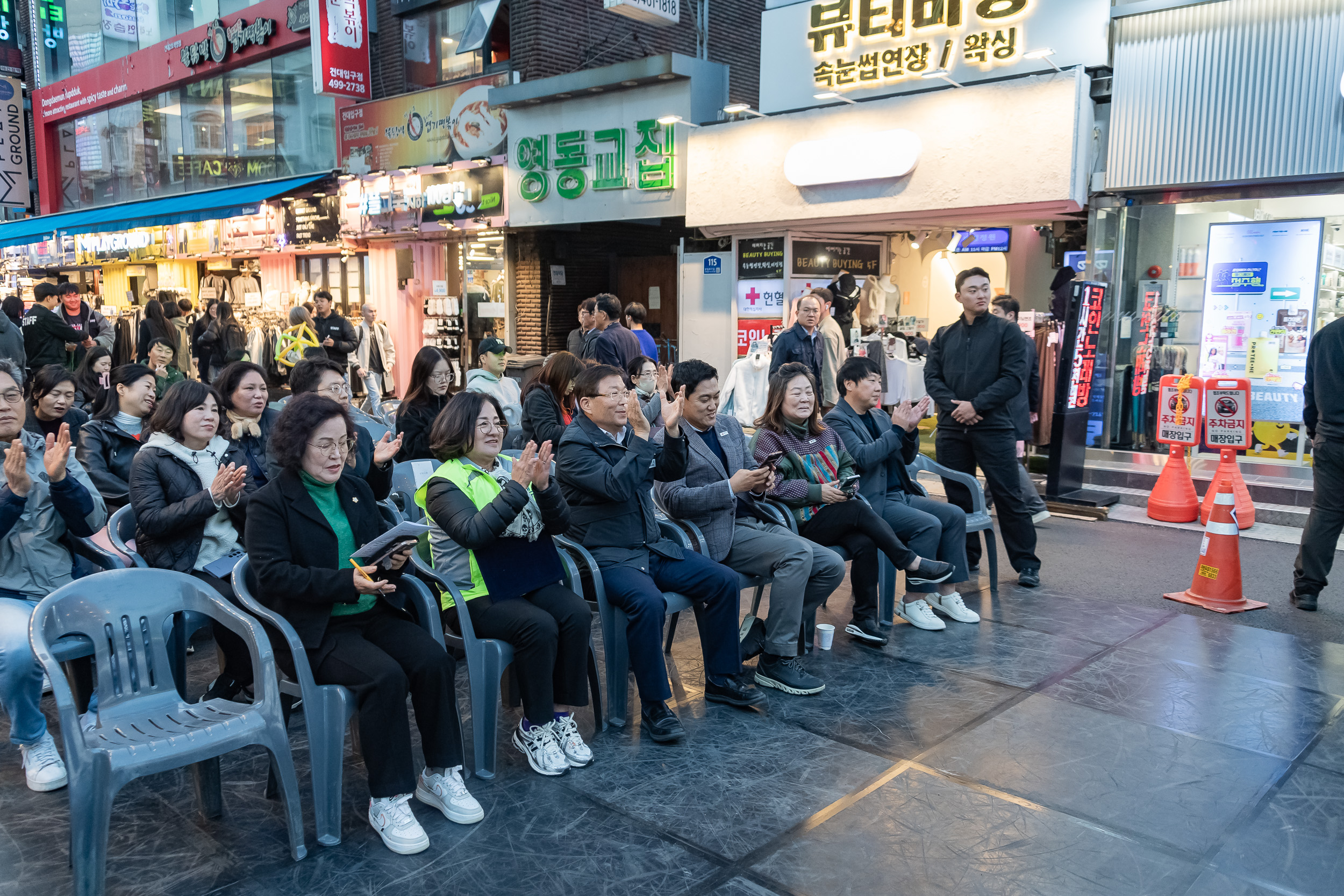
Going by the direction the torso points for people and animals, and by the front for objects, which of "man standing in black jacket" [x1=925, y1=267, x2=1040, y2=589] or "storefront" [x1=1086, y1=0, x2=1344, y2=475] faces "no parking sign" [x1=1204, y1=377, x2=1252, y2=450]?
the storefront

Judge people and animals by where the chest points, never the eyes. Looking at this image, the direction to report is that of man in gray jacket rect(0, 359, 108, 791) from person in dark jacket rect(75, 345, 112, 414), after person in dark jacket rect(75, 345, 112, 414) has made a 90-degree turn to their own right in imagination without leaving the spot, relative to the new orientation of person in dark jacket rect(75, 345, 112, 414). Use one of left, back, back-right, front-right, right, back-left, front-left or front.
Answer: front-left

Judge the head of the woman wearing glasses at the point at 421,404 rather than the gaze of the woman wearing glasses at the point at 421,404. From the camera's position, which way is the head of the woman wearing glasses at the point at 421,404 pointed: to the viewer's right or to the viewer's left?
to the viewer's right

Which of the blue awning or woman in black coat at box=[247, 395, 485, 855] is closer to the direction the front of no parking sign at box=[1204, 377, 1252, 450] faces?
the woman in black coat

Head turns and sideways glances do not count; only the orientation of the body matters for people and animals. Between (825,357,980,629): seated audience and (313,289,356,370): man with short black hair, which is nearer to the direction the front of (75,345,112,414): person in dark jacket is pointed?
the seated audience

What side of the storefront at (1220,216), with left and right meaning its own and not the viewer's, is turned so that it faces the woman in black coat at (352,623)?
front

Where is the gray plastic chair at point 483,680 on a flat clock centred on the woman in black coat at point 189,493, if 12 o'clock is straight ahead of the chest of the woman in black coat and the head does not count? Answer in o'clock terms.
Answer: The gray plastic chair is roughly at 12 o'clock from the woman in black coat.

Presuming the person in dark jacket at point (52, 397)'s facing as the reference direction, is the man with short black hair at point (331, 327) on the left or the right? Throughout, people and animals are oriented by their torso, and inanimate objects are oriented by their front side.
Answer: on their left

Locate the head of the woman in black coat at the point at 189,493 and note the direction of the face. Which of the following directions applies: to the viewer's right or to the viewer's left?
to the viewer's right

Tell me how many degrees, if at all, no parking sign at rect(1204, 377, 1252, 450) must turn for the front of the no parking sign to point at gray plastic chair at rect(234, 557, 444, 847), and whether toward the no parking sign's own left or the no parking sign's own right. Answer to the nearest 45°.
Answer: approximately 45° to the no parking sign's own right

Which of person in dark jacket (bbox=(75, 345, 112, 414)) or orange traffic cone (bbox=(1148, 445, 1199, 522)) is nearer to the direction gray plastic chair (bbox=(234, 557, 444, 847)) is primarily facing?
the orange traffic cone

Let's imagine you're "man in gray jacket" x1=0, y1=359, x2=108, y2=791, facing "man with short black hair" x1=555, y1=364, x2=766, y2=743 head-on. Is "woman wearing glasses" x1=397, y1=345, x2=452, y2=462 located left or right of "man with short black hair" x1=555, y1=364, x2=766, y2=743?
left

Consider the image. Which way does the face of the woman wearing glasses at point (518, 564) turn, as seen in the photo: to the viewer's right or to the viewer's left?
to the viewer's right

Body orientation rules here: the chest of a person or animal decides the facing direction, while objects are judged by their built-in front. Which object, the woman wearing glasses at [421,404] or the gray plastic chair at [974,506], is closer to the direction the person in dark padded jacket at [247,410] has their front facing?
the gray plastic chair

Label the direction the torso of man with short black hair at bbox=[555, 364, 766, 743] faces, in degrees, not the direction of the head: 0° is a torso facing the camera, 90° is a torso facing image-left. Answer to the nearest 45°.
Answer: approximately 315°

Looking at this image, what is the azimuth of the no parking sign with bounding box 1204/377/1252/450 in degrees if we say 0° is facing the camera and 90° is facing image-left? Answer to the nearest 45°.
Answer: approximately 0°
